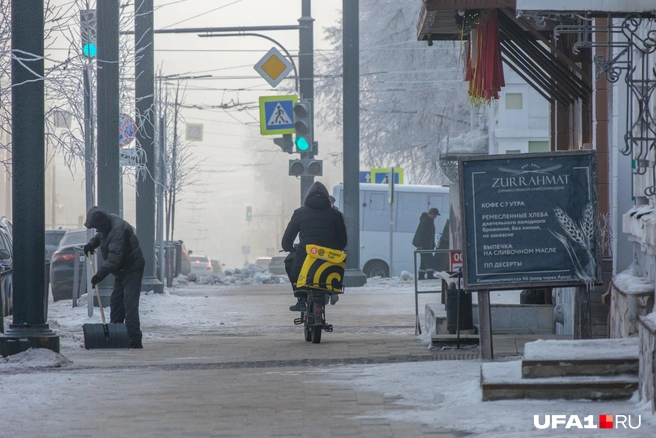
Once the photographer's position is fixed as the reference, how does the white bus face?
facing to the left of the viewer

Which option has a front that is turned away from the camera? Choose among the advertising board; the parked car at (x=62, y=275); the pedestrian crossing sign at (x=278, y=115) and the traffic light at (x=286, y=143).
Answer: the parked car

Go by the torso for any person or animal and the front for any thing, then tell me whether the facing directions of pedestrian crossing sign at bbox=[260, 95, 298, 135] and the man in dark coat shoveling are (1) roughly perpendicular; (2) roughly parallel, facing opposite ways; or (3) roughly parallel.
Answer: roughly perpendicular

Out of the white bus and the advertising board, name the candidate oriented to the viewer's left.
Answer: the white bus

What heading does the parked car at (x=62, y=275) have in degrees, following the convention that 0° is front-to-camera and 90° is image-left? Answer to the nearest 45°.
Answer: approximately 180°

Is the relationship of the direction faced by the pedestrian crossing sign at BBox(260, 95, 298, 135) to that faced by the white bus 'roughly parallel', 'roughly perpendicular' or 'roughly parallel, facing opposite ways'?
roughly perpendicular

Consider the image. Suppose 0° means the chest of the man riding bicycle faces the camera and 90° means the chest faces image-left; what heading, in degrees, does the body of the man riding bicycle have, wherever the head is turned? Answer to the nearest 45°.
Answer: approximately 180°

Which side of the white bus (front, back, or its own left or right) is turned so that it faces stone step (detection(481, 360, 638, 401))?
left
